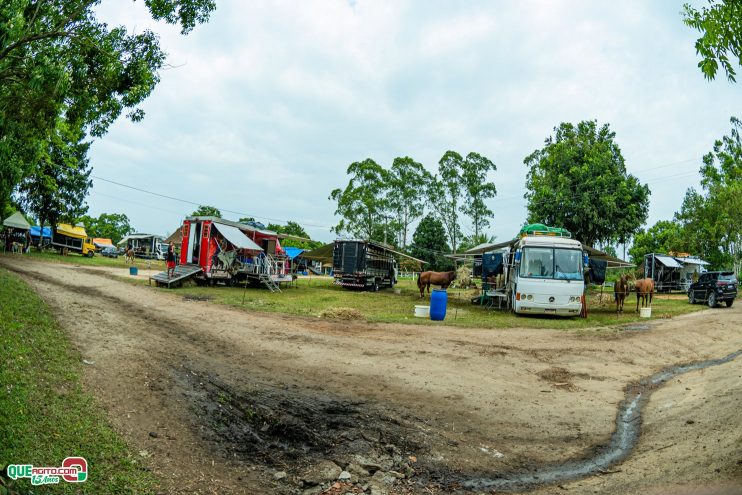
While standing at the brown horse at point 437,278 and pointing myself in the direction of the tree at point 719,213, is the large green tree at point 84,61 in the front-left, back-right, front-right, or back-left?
back-right

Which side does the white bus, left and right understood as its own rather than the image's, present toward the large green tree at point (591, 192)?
back

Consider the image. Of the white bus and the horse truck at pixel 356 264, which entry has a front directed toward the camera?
the white bus

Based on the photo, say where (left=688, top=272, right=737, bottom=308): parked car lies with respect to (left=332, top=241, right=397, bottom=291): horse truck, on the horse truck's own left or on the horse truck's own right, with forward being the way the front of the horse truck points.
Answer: on the horse truck's own right

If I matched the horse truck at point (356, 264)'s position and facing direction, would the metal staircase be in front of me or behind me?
behind

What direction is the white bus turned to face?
toward the camera

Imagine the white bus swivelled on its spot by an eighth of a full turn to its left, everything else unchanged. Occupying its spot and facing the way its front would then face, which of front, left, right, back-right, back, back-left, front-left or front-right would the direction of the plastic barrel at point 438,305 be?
right

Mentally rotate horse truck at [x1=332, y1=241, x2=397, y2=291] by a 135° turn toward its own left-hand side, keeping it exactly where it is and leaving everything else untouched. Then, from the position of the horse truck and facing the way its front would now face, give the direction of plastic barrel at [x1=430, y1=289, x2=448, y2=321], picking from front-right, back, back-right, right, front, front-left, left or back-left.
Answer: left

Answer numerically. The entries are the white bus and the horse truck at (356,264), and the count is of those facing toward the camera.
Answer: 1

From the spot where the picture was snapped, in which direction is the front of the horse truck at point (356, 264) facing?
facing away from the viewer and to the right of the viewer

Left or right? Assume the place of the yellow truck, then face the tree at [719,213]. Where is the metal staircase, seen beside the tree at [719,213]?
right

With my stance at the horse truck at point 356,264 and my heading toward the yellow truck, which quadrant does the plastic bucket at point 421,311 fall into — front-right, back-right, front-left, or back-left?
back-left

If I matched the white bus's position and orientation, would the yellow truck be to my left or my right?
on my right
